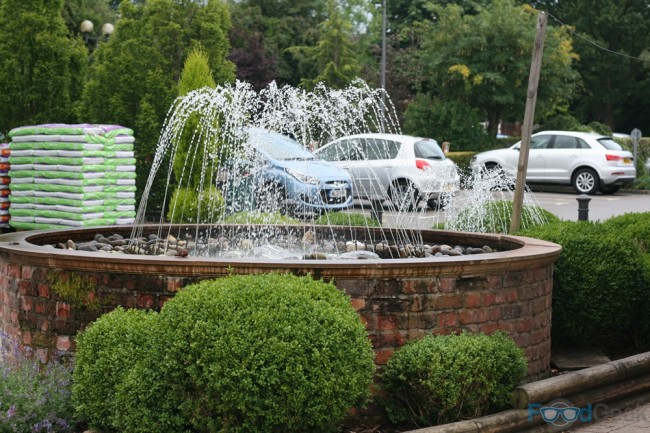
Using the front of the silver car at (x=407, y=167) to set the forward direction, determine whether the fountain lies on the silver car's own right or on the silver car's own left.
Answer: on the silver car's own left

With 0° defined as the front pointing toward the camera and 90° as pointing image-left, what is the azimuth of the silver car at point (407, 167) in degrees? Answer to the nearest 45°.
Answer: approximately 135°

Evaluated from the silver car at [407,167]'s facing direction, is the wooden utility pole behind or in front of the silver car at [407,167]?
behind

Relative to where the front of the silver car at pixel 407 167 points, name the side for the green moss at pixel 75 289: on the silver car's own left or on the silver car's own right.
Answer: on the silver car's own left

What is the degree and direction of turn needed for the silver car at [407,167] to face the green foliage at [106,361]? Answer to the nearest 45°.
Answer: approximately 135° to its left

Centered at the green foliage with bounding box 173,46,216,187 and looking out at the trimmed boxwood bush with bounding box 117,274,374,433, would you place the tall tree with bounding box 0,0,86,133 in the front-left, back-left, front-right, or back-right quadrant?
back-right

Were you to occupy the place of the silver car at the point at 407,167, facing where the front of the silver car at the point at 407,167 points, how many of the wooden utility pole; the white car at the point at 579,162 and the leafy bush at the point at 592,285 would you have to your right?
1

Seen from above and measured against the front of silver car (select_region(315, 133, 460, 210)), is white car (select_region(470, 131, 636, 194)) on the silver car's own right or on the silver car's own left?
on the silver car's own right

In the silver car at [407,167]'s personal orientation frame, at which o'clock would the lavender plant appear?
The lavender plant is roughly at 8 o'clock from the silver car.

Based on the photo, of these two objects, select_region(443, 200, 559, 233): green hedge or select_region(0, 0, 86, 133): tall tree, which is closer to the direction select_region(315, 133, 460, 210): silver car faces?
the tall tree

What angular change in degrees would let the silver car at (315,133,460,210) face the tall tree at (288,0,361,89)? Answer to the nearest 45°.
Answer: approximately 45° to its right

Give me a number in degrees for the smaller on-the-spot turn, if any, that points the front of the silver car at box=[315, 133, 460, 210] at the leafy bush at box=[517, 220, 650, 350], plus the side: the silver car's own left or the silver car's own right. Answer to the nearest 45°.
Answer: approximately 135° to the silver car's own left
